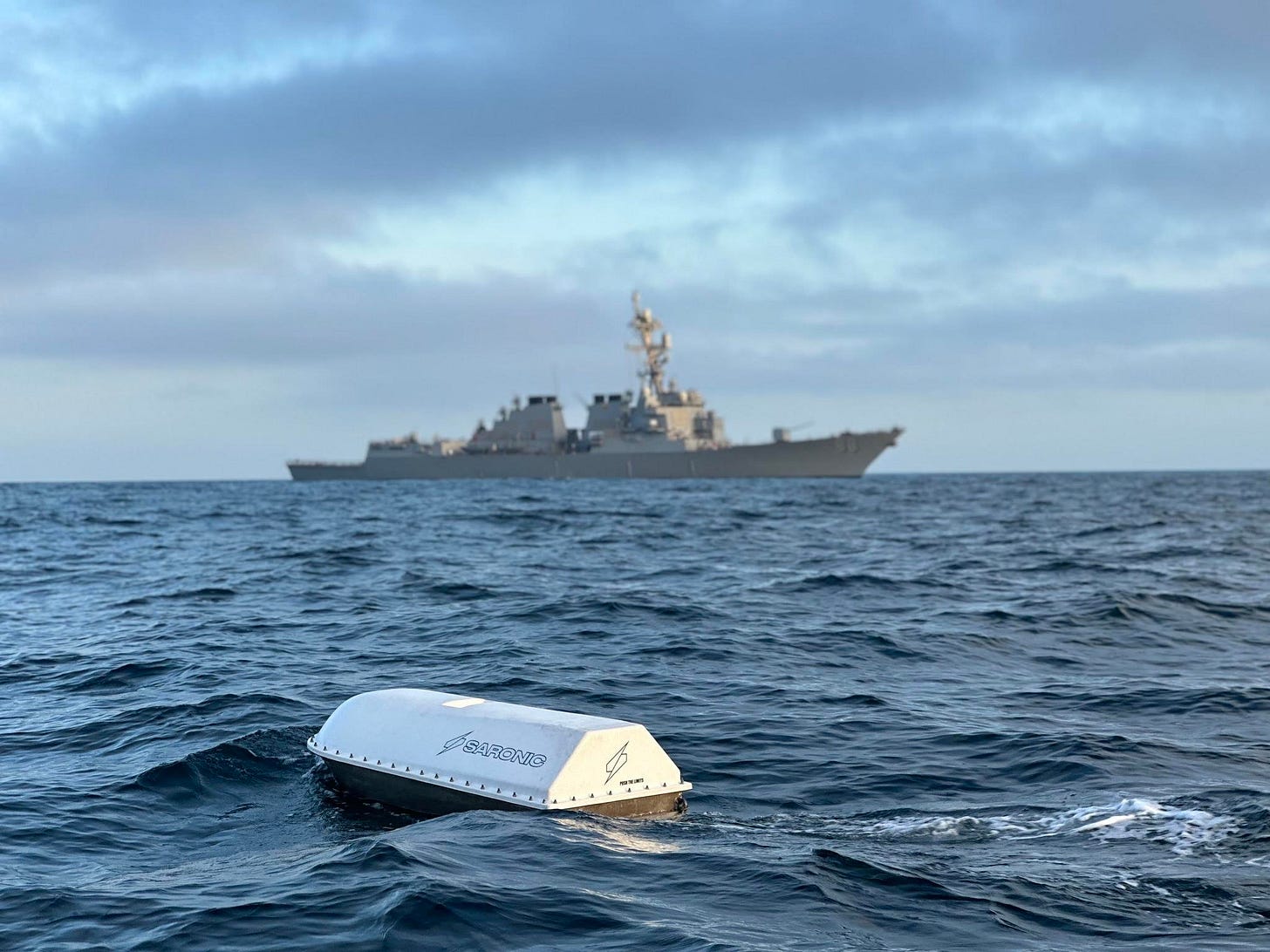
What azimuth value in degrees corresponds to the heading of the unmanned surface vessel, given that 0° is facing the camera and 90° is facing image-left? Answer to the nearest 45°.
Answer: approximately 135°
